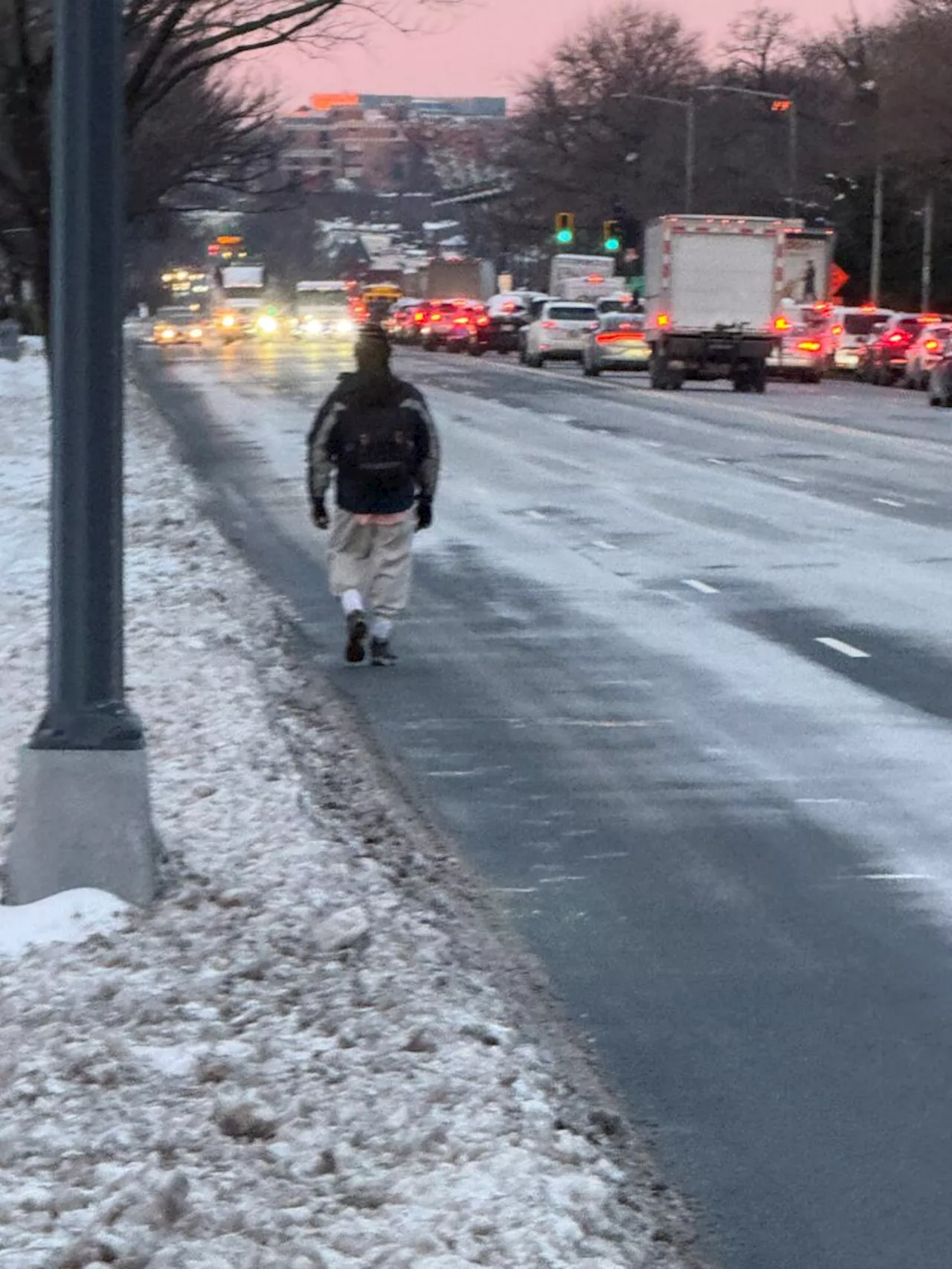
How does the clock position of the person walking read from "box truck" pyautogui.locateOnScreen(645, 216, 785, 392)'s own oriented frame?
The person walking is roughly at 6 o'clock from the box truck.

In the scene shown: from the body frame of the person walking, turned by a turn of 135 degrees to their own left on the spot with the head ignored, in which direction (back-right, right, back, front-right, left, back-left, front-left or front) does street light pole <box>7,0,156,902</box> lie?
front-left

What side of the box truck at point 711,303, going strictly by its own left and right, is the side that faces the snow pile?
back

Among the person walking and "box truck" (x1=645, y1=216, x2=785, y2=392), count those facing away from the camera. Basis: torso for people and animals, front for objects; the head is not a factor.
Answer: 2

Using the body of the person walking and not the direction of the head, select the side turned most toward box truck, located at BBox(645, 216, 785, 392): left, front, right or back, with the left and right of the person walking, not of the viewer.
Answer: front

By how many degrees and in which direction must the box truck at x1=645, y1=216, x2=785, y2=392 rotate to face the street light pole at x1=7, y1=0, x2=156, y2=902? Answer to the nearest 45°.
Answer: approximately 180°

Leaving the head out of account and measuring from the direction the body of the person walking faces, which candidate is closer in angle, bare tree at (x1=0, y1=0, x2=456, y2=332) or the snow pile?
the bare tree

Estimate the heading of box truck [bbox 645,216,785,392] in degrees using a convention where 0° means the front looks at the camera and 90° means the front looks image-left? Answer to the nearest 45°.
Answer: approximately 180°

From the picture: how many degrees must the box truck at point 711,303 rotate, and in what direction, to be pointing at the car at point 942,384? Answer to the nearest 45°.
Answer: approximately 135° to its right

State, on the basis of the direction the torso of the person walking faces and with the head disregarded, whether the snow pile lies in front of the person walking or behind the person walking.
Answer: behind

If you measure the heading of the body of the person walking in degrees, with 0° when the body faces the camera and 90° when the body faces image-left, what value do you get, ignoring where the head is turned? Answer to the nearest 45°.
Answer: approximately 180°
